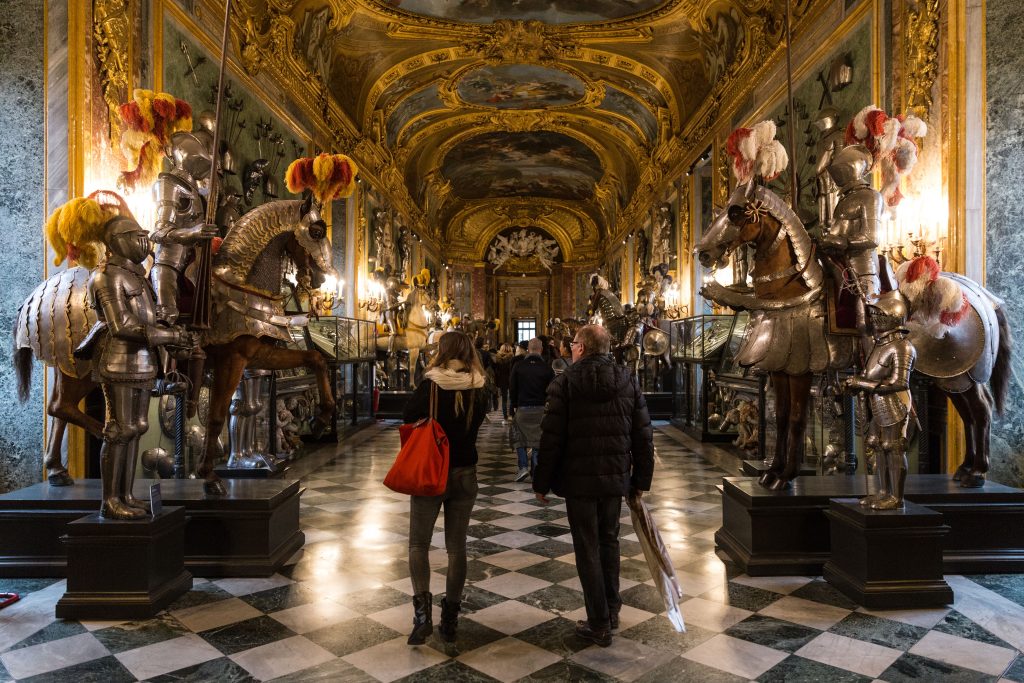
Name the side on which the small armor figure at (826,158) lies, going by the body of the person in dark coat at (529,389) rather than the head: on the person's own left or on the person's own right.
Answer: on the person's own right

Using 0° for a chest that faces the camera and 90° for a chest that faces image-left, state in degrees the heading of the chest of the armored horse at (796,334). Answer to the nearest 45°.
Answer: approximately 90°

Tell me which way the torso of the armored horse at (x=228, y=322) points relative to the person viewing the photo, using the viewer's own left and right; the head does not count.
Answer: facing to the right of the viewer

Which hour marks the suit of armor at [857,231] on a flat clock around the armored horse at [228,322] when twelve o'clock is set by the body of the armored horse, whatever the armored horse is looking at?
The suit of armor is roughly at 1 o'clock from the armored horse.

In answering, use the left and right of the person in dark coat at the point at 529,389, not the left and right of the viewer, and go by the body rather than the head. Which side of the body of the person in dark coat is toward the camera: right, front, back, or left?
back

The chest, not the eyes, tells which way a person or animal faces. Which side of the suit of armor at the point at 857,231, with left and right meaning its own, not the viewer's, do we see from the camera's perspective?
left

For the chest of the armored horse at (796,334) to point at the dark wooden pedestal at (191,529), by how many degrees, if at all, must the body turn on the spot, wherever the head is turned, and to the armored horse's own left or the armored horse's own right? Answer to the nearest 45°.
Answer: approximately 45° to the armored horse's own left

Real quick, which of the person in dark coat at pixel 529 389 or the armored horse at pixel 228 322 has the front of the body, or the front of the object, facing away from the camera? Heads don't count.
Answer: the person in dark coat
